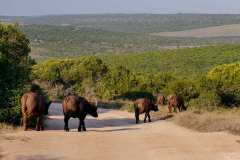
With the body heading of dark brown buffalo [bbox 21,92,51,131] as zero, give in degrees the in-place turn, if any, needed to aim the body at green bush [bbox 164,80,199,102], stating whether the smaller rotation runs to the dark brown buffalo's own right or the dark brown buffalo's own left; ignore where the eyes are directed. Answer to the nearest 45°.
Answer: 0° — it already faces it

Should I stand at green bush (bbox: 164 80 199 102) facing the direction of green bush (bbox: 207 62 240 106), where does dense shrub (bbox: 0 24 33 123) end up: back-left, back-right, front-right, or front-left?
back-right

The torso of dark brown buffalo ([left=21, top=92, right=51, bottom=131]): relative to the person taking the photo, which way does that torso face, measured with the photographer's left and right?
facing away from the viewer and to the right of the viewer

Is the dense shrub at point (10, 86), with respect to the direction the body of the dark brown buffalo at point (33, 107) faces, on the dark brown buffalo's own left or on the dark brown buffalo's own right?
on the dark brown buffalo's own left

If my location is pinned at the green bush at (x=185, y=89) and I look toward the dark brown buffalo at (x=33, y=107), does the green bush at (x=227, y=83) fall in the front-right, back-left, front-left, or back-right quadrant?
back-left

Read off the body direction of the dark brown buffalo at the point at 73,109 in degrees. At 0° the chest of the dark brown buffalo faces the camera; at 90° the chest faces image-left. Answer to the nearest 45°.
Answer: approximately 270°
